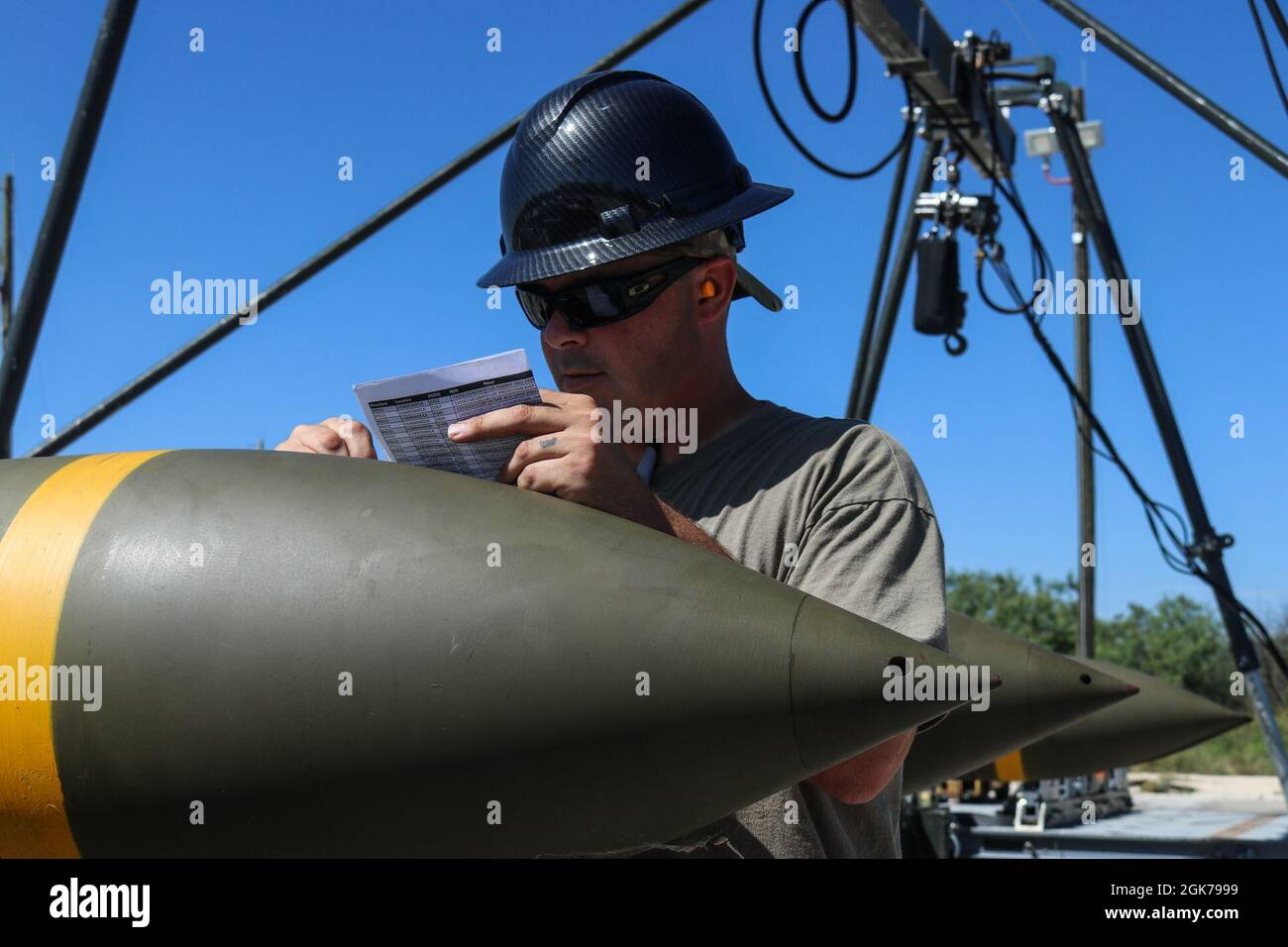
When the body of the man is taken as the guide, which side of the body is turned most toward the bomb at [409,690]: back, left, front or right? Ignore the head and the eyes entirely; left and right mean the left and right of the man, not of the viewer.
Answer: front

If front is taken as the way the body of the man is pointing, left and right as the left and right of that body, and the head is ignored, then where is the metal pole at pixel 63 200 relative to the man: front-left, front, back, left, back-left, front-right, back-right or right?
right

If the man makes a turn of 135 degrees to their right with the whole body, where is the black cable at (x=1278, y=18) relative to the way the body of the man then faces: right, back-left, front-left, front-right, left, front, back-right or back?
front-right

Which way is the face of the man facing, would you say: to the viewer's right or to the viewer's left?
to the viewer's left

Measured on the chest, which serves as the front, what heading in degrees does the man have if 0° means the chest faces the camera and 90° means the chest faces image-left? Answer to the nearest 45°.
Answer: approximately 45°

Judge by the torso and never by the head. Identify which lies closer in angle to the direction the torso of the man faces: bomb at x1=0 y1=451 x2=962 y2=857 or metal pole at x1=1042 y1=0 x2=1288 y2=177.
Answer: the bomb

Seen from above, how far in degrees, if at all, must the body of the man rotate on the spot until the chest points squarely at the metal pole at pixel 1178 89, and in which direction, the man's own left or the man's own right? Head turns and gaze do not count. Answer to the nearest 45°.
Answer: approximately 180°

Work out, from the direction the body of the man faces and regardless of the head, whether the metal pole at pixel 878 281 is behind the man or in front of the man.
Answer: behind
